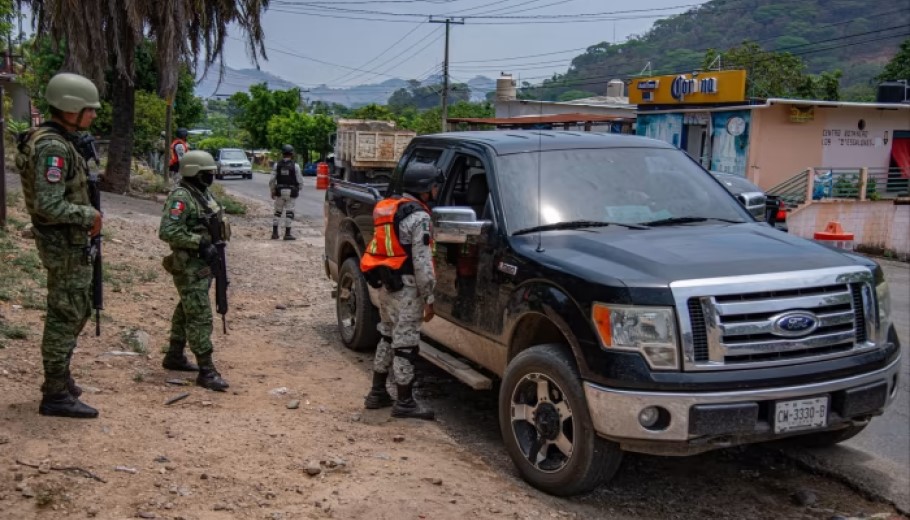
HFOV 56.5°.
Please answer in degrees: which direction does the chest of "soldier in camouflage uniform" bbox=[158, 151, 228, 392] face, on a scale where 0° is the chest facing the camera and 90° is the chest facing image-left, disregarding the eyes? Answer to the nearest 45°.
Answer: approximately 270°

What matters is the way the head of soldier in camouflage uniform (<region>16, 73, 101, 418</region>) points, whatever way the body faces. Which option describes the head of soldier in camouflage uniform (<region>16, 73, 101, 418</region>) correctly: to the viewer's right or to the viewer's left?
to the viewer's right

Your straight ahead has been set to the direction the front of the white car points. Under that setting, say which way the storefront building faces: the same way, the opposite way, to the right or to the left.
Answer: to the right

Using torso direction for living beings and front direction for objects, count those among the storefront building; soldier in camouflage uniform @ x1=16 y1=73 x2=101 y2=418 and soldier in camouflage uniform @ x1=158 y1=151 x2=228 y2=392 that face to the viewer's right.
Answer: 2

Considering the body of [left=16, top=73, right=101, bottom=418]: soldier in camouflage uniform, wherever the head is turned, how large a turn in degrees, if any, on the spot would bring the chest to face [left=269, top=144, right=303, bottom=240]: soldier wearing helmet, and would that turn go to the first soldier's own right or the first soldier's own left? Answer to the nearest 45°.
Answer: approximately 90° to the first soldier's own left

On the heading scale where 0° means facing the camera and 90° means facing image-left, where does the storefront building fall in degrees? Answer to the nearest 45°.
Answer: approximately 45°

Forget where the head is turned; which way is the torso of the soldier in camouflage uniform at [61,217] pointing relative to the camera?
to the viewer's right

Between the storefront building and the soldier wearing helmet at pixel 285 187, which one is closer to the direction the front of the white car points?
the soldier wearing helmet
